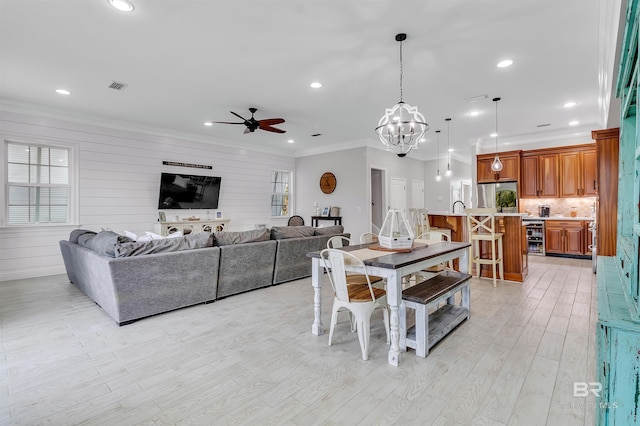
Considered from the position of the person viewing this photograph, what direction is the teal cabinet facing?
facing to the left of the viewer

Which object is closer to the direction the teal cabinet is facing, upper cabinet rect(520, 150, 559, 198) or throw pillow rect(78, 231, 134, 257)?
the throw pillow

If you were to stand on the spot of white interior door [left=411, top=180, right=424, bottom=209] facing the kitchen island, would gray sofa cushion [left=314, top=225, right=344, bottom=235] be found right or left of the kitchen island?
right

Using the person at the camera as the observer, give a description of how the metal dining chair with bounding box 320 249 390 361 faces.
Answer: facing away from the viewer and to the right of the viewer

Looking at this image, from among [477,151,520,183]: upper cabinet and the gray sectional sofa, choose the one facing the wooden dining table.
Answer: the upper cabinet

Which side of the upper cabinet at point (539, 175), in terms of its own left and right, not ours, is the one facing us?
front

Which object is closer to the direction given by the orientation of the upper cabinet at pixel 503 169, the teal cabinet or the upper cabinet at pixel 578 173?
the teal cabinet

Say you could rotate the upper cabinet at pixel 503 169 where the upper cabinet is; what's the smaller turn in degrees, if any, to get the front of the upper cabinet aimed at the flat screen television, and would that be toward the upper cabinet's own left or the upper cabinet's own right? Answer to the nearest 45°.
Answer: approximately 45° to the upper cabinet's own right

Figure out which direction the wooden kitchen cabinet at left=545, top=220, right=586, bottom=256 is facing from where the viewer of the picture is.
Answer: facing the viewer

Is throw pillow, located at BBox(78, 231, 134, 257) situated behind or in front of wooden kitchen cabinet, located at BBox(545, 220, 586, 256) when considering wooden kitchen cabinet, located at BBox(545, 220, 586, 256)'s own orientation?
in front

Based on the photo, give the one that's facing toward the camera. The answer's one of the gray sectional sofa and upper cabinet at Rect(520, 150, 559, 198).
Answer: the upper cabinet

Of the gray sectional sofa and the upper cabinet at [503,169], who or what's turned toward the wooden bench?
the upper cabinet

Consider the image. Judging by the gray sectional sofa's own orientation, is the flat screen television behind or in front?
in front

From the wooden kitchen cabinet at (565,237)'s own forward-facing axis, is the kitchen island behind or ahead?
ahead

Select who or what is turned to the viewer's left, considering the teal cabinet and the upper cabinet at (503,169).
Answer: the teal cabinet

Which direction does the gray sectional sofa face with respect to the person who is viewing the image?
facing away from the viewer and to the left of the viewer

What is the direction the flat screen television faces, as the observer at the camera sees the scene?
facing the viewer and to the right of the viewer

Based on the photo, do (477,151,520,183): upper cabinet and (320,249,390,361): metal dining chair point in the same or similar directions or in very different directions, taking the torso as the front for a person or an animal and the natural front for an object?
very different directions

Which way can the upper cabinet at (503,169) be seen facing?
toward the camera
